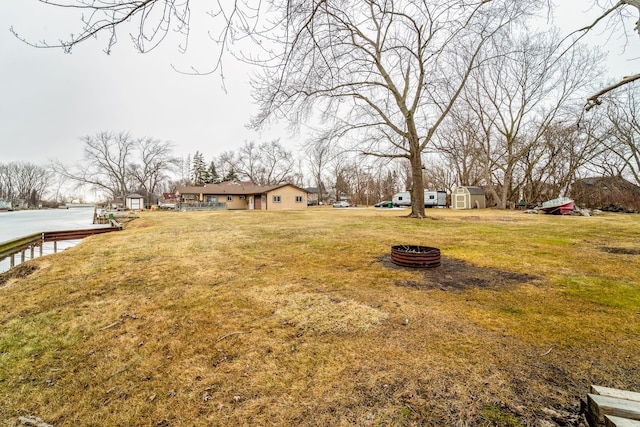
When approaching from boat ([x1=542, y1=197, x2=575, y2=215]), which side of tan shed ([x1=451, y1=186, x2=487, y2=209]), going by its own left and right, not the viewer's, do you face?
left

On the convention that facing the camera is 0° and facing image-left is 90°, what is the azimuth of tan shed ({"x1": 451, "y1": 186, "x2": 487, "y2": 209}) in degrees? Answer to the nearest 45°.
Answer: approximately 45°

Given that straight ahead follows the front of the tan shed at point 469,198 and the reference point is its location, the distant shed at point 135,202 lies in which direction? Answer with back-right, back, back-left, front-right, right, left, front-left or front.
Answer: front-right

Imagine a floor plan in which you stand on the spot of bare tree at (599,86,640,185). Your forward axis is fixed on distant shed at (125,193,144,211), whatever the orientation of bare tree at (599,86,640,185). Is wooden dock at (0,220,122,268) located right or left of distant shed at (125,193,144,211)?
left

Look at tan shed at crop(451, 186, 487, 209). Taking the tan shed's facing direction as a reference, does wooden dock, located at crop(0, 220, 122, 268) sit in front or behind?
in front

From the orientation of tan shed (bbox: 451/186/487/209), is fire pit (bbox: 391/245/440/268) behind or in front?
in front

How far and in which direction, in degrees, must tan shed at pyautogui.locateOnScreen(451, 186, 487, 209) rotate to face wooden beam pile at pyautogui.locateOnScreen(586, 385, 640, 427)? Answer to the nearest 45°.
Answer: approximately 45° to its left
